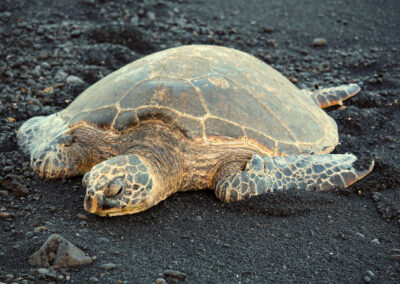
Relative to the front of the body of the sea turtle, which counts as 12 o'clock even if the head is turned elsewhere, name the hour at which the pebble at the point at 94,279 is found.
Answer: The pebble is roughly at 11 o'clock from the sea turtle.

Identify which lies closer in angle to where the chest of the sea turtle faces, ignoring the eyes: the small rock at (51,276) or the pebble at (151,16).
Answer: the small rock

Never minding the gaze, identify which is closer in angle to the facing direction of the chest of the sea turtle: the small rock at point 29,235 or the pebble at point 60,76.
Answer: the small rock

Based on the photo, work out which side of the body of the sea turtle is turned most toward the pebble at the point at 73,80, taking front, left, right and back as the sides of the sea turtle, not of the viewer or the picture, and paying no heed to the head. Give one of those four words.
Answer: right

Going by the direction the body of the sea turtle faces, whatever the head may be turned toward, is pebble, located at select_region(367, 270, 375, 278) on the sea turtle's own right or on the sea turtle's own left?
on the sea turtle's own left

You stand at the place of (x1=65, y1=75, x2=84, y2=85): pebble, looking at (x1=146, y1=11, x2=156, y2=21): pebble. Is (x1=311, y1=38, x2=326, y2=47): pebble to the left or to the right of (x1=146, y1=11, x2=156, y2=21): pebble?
right

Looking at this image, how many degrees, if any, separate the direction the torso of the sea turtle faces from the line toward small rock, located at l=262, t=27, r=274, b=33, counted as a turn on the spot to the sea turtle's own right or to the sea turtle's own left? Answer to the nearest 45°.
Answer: approximately 135° to the sea turtle's own right

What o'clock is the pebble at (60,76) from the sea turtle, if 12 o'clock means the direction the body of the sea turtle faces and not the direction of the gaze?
The pebble is roughly at 3 o'clock from the sea turtle.

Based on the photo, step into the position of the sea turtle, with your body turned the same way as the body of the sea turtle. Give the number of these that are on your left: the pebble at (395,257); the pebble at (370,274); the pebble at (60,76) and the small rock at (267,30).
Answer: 2

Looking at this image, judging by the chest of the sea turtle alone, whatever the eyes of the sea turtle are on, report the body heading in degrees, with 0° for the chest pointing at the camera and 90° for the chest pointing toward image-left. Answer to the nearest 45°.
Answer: approximately 45°

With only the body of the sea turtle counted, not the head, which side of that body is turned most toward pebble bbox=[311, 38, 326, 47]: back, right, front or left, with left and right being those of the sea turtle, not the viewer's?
back

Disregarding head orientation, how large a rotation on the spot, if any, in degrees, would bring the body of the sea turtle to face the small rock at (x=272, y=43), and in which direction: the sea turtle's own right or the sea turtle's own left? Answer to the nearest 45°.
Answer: approximately 135° to the sea turtle's own right
